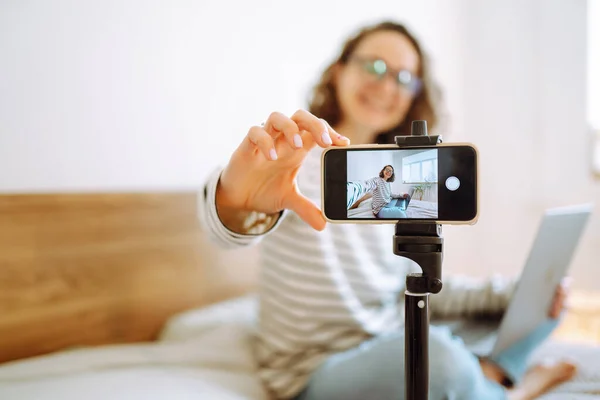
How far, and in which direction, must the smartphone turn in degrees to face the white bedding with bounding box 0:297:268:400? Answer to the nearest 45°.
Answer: approximately 135° to its right

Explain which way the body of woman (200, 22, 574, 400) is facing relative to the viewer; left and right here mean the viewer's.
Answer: facing the viewer and to the right of the viewer

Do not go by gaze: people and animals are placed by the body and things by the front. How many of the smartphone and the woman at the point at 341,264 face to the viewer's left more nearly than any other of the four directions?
0

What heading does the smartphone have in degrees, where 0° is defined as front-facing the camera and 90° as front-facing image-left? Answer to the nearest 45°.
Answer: approximately 0°
